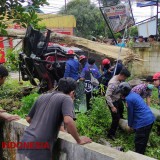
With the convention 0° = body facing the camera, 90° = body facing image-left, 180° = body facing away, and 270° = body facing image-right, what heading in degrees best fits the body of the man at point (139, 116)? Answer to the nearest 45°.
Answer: approximately 90°

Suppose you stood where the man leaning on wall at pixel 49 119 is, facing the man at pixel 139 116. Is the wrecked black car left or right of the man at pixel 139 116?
left

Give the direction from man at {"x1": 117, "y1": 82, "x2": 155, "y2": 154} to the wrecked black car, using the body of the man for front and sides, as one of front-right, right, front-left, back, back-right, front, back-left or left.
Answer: front-right

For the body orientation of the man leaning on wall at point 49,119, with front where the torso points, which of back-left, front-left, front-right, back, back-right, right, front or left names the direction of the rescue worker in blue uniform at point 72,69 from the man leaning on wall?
front-left

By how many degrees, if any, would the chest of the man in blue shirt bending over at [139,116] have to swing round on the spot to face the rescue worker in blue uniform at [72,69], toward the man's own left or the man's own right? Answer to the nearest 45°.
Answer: approximately 45° to the man's own right

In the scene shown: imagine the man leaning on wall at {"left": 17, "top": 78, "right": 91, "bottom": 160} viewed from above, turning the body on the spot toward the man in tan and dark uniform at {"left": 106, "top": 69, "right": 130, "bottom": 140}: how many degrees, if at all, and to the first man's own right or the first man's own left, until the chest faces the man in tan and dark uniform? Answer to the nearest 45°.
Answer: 0° — they already face them

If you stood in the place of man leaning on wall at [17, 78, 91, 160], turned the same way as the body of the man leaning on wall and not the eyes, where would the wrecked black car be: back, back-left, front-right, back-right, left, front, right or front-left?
front-left

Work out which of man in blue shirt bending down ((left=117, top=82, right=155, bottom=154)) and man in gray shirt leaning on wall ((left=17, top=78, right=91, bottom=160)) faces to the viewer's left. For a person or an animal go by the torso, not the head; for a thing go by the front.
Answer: man in blue shirt bending down ((left=117, top=82, right=155, bottom=154))

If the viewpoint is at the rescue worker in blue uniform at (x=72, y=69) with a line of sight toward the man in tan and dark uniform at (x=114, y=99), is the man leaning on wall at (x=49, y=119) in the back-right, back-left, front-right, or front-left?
front-right
